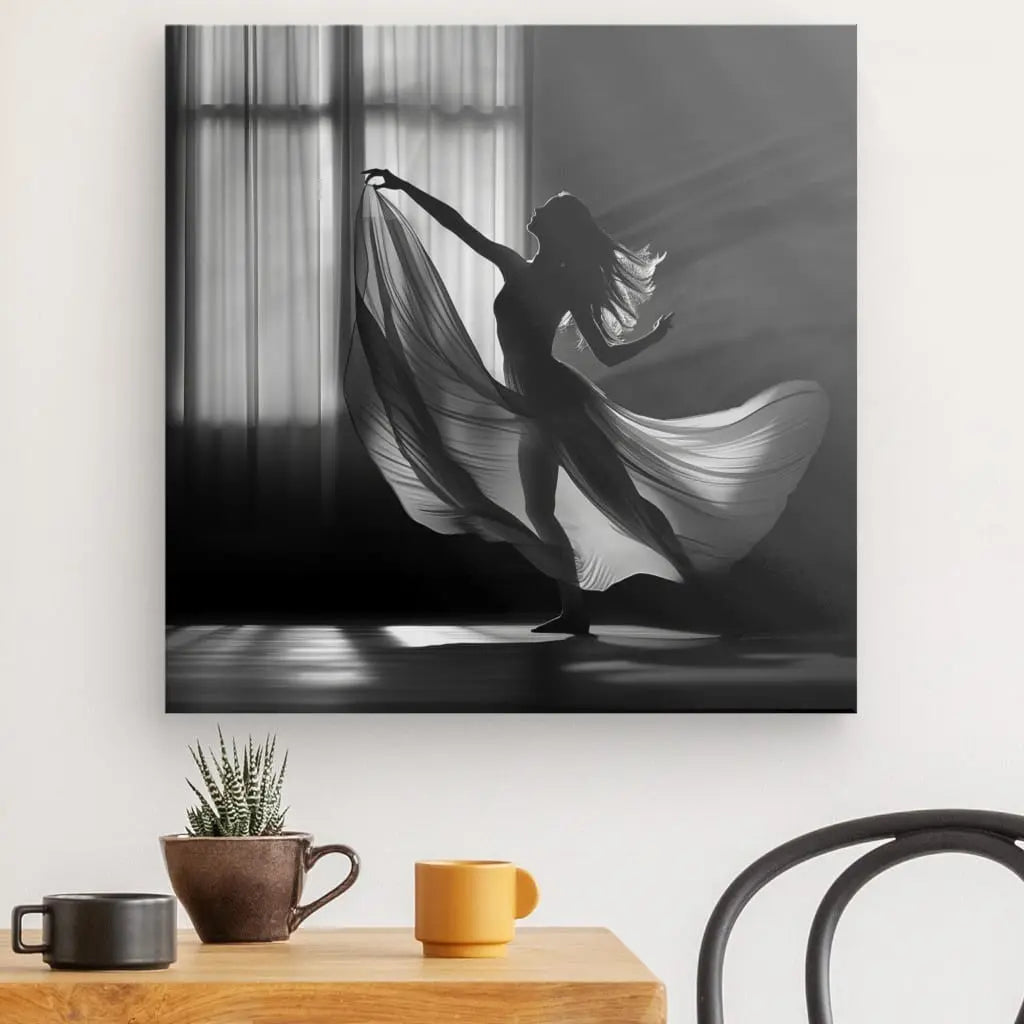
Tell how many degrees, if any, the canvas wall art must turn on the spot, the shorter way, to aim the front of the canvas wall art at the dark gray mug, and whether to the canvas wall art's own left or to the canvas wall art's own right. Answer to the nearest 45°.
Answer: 0° — it already faces it

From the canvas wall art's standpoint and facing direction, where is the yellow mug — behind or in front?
in front

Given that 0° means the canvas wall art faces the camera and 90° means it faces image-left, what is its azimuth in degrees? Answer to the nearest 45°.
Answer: approximately 0°
